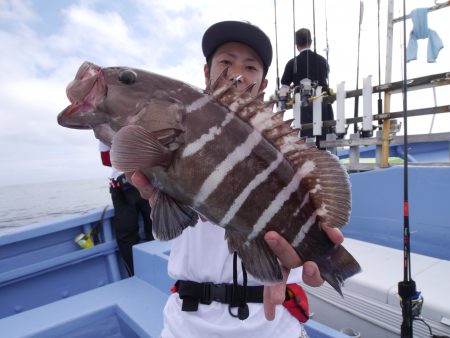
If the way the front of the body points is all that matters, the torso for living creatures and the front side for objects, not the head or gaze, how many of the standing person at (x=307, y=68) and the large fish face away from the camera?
1

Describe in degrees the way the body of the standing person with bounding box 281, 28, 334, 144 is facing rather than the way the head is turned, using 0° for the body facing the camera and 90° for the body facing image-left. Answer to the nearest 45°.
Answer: approximately 180°

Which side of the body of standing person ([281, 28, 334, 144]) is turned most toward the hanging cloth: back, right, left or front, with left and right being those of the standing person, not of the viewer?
right

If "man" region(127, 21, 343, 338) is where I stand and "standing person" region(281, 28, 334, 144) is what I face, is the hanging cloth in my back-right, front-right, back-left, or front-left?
front-right

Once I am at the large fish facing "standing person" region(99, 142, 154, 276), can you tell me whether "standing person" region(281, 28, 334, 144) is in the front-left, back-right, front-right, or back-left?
front-right

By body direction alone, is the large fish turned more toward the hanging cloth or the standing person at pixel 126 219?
the standing person

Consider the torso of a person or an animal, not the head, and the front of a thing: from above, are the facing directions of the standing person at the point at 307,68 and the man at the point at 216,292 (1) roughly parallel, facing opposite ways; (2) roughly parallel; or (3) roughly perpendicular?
roughly parallel, facing opposite ways

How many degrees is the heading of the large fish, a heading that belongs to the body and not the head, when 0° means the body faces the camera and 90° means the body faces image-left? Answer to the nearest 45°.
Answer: approximately 90°

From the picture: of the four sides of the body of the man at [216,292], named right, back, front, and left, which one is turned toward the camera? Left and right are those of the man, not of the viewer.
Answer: front

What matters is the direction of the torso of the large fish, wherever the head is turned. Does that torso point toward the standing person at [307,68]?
no

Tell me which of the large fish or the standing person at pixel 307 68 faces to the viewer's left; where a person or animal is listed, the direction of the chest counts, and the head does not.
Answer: the large fish

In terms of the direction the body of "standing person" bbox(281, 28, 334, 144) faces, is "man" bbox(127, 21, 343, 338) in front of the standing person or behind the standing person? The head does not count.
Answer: behind

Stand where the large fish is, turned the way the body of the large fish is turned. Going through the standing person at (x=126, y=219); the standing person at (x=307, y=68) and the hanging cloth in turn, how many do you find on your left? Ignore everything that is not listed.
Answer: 0

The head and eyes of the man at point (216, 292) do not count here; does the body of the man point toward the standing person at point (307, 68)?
no

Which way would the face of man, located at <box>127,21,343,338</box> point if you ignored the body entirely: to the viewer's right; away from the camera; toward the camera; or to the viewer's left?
toward the camera
